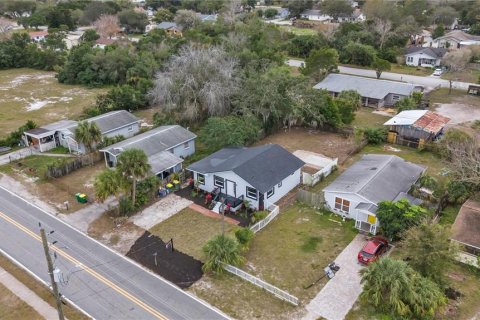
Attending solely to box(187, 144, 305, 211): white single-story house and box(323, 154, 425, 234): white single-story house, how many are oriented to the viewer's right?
0

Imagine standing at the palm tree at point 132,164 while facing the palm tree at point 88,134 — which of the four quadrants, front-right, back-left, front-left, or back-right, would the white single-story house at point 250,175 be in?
back-right

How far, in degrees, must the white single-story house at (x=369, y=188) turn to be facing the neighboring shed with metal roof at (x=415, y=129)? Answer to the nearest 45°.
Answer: approximately 135° to its right

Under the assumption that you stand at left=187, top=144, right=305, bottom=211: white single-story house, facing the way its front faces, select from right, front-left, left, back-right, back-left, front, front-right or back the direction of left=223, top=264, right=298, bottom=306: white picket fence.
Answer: front-left

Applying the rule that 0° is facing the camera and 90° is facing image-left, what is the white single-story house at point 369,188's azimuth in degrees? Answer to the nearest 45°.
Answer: approximately 45°

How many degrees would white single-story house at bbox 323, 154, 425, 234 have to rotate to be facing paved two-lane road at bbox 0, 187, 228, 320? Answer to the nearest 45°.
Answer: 0° — it already faces it

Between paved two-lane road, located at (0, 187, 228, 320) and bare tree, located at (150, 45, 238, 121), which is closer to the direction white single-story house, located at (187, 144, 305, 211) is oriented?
the paved two-lane road

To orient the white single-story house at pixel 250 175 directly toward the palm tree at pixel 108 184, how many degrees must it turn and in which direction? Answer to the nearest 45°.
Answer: approximately 45° to its right
